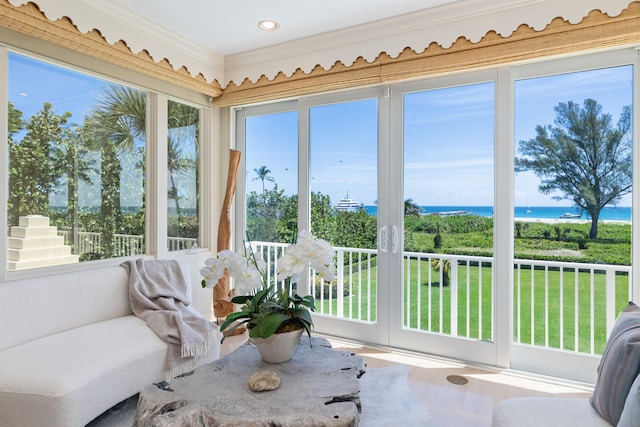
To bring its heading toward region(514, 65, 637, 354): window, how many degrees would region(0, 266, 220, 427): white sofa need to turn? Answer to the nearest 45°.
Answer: approximately 45° to its left

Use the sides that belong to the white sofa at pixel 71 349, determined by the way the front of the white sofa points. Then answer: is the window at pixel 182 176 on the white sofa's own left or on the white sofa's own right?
on the white sofa's own left

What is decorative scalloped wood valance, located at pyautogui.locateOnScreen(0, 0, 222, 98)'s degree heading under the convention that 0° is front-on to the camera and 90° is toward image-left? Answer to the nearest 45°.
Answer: approximately 315°

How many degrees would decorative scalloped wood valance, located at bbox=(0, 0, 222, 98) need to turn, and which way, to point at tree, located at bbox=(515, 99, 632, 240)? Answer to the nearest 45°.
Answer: approximately 90° to its left
